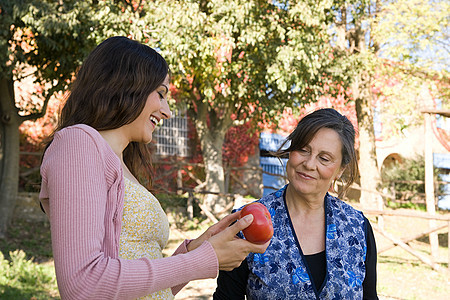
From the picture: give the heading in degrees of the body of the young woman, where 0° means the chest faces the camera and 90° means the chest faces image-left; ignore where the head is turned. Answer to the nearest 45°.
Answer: approximately 270°

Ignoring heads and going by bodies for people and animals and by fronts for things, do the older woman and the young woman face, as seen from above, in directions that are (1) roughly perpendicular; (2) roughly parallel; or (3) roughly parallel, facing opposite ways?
roughly perpendicular

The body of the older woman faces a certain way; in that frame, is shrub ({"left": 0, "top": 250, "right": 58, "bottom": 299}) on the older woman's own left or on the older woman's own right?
on the older woman's own right

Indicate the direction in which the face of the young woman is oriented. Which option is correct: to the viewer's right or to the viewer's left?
to the viewer's right

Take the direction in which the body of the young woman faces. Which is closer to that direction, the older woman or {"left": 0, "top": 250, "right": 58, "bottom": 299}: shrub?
the older woman

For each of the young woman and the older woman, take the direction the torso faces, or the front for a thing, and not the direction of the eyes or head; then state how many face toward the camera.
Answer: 1

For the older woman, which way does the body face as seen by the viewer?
toward the camera

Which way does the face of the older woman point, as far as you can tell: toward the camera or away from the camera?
toward the camera

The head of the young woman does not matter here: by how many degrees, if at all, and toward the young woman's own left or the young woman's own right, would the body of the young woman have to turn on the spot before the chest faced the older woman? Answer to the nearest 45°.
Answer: approximately 45° to the young woman's own left
